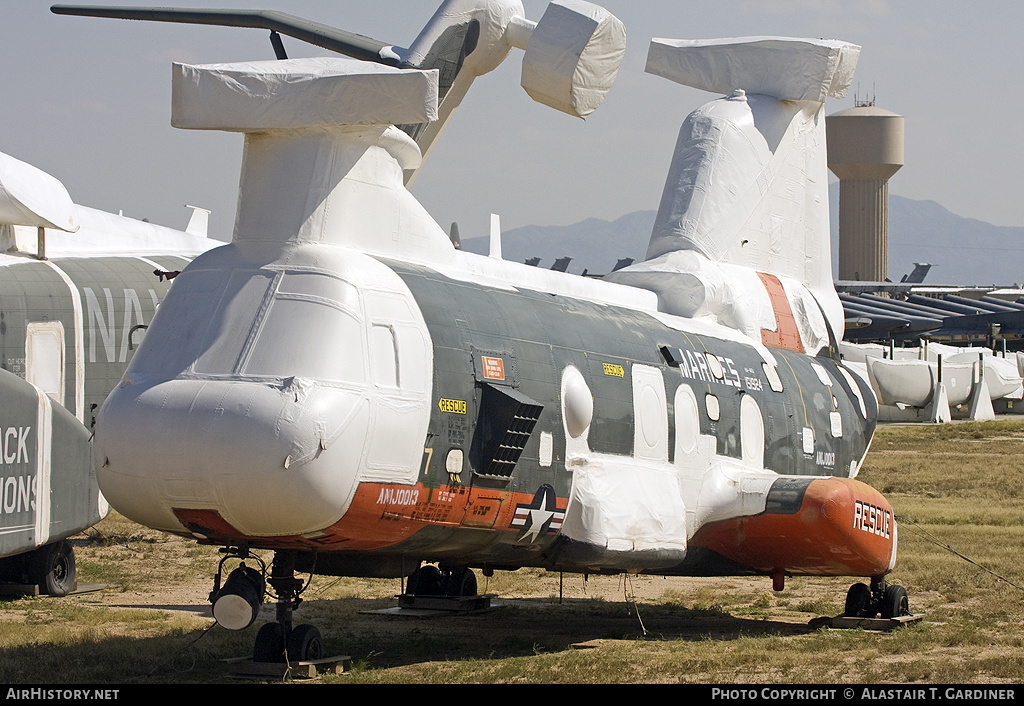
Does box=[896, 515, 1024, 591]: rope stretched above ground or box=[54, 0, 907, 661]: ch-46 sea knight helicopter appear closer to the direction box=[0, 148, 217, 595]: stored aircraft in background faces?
the ch-46 sea knight helicopter

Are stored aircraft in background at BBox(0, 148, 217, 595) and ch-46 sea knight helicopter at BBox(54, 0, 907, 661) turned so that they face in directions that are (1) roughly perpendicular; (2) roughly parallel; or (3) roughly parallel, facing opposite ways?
roughly parallel

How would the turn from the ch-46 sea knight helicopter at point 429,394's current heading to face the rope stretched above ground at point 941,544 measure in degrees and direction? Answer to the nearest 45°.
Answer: approximately 180°

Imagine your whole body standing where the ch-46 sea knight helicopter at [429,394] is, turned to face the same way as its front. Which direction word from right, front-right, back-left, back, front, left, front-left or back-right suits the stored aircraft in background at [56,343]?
right

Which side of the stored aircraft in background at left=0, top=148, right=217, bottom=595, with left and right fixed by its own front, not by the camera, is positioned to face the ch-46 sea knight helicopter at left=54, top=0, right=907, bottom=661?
left

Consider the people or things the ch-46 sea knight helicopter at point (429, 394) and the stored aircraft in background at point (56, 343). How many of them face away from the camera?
0

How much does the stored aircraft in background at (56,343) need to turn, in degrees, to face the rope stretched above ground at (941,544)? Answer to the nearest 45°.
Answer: approximately 135° to its left

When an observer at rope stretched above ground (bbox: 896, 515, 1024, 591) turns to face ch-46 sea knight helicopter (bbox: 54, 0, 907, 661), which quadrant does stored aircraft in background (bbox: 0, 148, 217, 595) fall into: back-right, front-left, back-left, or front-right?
front-right

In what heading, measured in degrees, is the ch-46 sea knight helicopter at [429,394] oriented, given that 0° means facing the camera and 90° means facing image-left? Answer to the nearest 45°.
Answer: approximately 45°

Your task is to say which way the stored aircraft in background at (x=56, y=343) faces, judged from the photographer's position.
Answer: facing the viewer and to the left of the viewer
